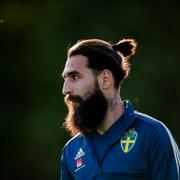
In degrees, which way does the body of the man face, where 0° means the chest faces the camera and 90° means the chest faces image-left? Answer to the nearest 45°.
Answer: approximately 45°
